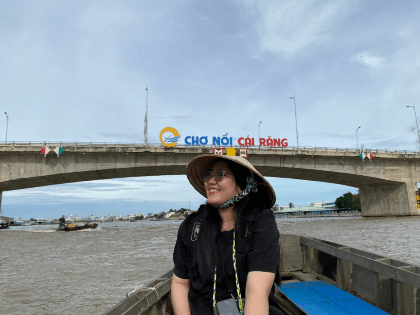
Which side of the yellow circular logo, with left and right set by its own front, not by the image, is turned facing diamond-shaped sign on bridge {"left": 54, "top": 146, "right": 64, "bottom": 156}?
right

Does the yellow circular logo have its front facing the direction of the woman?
yes

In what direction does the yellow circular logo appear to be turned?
toward the camera

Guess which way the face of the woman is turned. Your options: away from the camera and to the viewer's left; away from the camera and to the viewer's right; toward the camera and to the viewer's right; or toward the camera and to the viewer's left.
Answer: toward the camera and to the viewer's left

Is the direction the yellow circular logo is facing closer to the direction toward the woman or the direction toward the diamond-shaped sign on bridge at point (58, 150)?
the woman

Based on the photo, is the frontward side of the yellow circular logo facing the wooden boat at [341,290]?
yes
